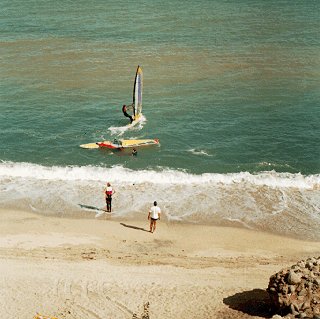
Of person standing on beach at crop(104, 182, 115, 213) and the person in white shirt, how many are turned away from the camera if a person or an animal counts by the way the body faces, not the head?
2

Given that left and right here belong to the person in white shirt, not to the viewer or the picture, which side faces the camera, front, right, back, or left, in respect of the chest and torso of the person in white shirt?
back

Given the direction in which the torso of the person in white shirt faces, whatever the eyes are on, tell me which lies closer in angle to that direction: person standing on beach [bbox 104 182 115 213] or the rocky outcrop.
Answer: the person standing on beach

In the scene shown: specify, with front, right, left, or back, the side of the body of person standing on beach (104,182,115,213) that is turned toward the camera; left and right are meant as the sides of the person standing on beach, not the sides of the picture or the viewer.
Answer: back

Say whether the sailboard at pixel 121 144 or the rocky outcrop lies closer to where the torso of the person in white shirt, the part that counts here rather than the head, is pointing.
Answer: the sailboard

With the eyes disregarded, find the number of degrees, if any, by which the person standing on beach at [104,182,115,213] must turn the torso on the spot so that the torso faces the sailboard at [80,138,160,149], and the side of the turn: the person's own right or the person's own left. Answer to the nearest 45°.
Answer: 0° — they already face it
